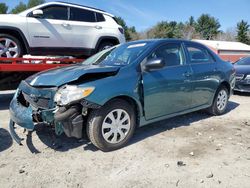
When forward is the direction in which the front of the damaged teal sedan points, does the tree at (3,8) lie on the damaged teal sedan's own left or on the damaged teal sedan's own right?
on the damaged teal sedan's own right

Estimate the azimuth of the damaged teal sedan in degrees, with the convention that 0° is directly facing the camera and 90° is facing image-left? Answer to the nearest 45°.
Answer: approximately 45°

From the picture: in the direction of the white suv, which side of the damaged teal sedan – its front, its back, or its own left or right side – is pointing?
right
